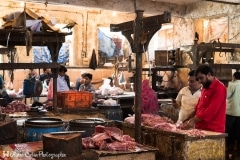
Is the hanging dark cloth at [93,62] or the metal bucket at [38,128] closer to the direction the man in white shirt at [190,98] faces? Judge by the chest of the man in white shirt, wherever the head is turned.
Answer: the metal bucket

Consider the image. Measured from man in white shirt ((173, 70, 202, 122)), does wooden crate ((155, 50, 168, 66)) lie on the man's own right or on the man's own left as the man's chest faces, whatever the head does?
on the man's own right

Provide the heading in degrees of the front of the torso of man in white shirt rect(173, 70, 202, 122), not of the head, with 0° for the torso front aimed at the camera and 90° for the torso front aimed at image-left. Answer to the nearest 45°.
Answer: approximately 45°

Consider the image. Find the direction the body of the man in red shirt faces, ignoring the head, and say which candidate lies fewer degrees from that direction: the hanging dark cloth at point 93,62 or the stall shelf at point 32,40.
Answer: the stall shelf

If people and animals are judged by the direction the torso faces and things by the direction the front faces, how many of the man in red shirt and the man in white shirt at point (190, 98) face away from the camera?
0

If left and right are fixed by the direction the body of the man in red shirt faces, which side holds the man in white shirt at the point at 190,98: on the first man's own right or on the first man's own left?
on the first man's own right

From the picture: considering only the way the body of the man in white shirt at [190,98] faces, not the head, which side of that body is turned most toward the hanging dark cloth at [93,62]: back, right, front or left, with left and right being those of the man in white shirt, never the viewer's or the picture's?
right

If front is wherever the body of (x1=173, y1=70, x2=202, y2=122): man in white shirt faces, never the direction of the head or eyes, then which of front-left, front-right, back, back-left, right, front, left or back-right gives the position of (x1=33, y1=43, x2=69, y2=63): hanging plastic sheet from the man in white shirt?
right

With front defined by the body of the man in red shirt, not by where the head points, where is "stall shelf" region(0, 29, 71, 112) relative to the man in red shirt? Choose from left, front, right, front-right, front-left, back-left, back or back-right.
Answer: front-right
